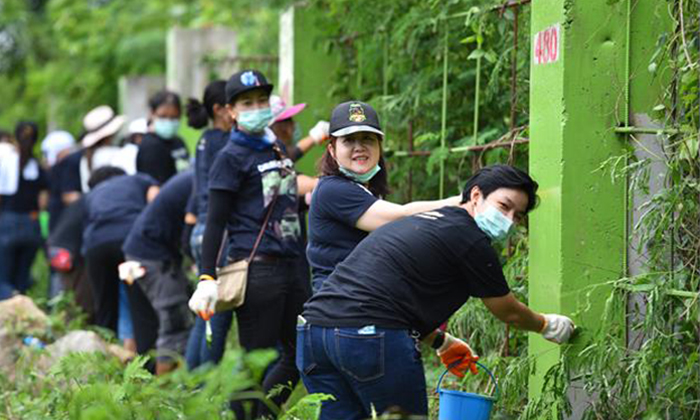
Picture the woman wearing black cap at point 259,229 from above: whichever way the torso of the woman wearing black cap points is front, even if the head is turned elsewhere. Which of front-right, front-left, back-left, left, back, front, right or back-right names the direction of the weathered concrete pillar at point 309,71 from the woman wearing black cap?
back-left

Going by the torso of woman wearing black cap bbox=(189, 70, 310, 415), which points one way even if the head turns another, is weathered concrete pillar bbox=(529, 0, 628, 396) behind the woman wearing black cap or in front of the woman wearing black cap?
in front

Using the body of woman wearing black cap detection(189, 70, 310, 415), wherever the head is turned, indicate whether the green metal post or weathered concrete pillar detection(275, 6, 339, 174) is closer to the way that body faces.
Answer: the green metal post

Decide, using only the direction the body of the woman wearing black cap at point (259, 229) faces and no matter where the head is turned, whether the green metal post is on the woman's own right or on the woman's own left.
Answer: on the woman's own left

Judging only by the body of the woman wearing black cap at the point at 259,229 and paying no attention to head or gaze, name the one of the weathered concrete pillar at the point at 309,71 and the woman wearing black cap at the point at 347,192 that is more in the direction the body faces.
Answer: the woman wearing black cap

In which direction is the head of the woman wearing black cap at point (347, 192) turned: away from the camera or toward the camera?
toward the camera

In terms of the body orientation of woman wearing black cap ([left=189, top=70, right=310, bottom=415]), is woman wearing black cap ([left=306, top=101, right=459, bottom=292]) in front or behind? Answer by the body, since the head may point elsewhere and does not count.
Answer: in front
